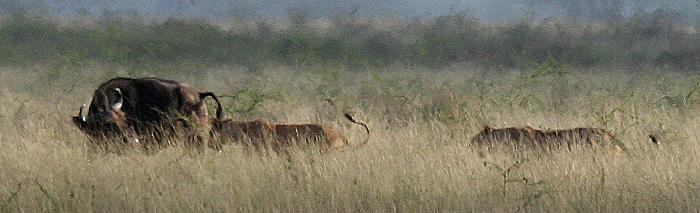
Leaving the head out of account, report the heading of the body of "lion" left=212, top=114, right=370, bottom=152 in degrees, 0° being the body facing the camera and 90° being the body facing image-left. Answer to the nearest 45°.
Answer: approximately 90°

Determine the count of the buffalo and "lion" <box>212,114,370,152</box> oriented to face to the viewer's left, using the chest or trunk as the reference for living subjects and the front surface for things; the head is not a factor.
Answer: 2

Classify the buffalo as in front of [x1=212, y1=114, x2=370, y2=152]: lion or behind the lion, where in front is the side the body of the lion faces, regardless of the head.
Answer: in front

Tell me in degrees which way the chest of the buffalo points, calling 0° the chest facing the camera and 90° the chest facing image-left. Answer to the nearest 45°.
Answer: approximately 90°

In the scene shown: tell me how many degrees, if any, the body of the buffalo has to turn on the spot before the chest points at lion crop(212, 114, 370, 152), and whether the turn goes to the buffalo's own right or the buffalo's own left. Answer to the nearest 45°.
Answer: approximately 135° to the buffalo's own left
